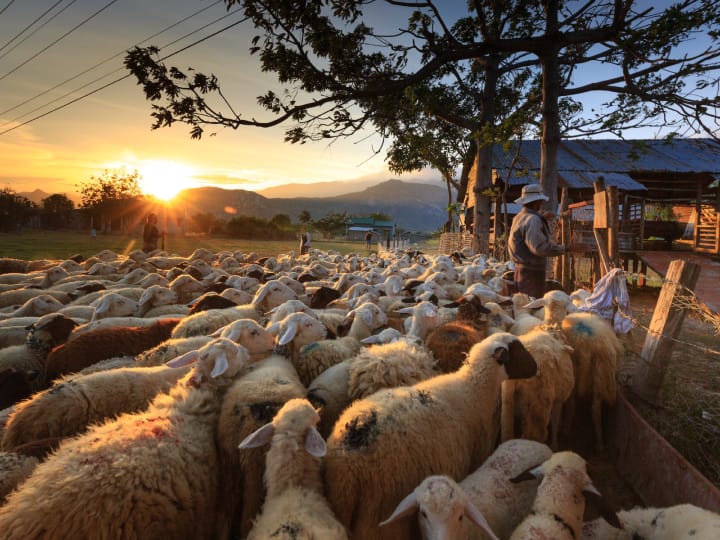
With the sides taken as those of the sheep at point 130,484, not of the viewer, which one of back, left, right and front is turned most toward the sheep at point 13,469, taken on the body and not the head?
left

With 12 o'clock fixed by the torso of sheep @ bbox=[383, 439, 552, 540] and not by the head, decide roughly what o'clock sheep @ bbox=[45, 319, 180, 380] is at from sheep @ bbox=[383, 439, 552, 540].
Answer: sheep @ bbox=[45, 319, 180, 380] is roughly at 2 o'clock from sheep @ bbox=[383, 439, 552, 540].

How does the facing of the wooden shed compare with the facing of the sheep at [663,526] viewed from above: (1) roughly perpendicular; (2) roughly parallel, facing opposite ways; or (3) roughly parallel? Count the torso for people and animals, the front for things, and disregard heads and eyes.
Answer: roughly perpendicular

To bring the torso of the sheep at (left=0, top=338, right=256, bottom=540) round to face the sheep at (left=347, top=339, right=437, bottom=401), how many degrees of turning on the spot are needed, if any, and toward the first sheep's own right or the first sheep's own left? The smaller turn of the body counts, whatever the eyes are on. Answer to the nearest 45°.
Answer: approximately 45° to the first sheep's own right

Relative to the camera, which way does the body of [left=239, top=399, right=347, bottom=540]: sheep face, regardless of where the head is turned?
away from the camera

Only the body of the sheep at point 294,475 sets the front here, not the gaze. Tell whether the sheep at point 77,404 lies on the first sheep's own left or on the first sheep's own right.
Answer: on the first sheep's own left

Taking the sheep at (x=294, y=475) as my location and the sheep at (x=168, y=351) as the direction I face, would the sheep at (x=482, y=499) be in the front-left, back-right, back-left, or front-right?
back-right
